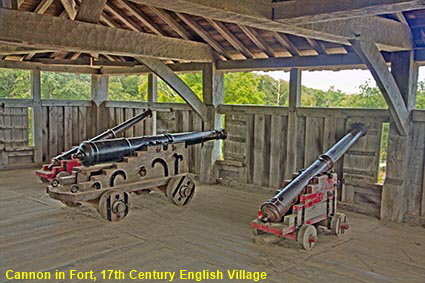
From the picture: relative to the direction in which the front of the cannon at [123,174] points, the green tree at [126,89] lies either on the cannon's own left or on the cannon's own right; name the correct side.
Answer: on the cannon's own left

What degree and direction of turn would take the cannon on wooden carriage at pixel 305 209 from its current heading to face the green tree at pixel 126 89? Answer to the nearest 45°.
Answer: approximately 90° to its left

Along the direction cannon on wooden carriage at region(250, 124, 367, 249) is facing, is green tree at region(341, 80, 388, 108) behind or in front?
in front

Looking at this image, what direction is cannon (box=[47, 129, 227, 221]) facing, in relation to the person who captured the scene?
facing away from the viewer and to the right of the viewer

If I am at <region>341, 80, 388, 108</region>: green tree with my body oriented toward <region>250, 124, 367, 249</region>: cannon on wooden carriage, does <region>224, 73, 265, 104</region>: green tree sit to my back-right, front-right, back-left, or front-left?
front-right

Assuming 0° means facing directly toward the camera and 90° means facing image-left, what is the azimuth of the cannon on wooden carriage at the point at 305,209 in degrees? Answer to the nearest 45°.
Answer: approximately 225°

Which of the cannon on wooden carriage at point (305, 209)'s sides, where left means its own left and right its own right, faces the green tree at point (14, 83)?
left

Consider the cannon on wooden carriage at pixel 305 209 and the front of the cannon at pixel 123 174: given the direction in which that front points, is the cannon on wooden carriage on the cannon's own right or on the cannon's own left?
on the cannon's own right

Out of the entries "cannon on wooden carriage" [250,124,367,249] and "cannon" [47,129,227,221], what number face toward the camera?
0

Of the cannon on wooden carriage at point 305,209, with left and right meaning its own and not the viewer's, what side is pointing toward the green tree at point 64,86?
left
